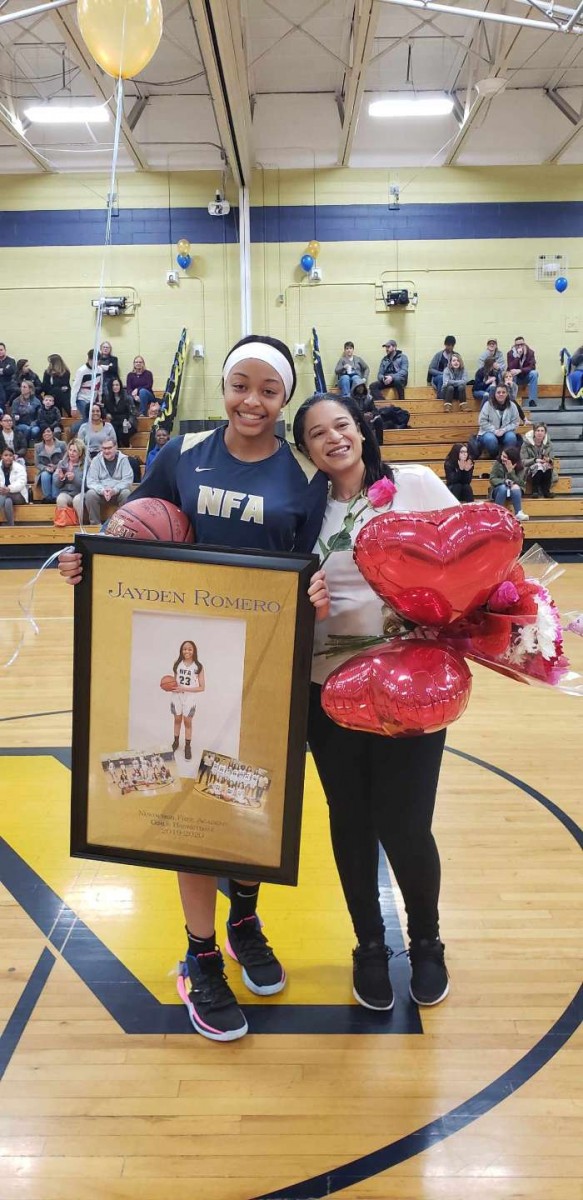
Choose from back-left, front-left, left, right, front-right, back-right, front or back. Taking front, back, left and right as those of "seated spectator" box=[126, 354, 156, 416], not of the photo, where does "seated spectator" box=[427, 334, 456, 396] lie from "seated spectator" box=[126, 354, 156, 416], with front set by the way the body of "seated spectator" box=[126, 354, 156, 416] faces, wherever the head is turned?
left

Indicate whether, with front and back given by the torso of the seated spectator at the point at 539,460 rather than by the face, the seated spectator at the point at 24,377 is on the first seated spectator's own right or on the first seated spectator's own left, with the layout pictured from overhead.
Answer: on the first seated spectator's own right

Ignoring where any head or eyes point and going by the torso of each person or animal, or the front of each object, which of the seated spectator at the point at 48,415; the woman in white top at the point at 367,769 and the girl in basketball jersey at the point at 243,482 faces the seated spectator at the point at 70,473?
the seated spectator at the point at 48,415

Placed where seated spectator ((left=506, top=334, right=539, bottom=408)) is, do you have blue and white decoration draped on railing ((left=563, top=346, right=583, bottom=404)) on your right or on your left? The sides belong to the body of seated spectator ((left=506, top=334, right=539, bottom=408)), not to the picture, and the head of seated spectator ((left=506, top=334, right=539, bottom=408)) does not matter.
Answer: on your left

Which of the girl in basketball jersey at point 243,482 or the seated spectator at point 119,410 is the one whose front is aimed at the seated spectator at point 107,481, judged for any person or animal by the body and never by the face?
the seated spectator at point 119,410

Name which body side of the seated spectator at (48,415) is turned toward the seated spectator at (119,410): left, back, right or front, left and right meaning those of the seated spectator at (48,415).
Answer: left

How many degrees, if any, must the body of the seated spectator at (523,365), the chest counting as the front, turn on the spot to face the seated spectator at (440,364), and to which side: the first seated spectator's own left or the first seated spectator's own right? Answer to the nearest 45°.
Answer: approximately 90° to the first seated spectator's own right
